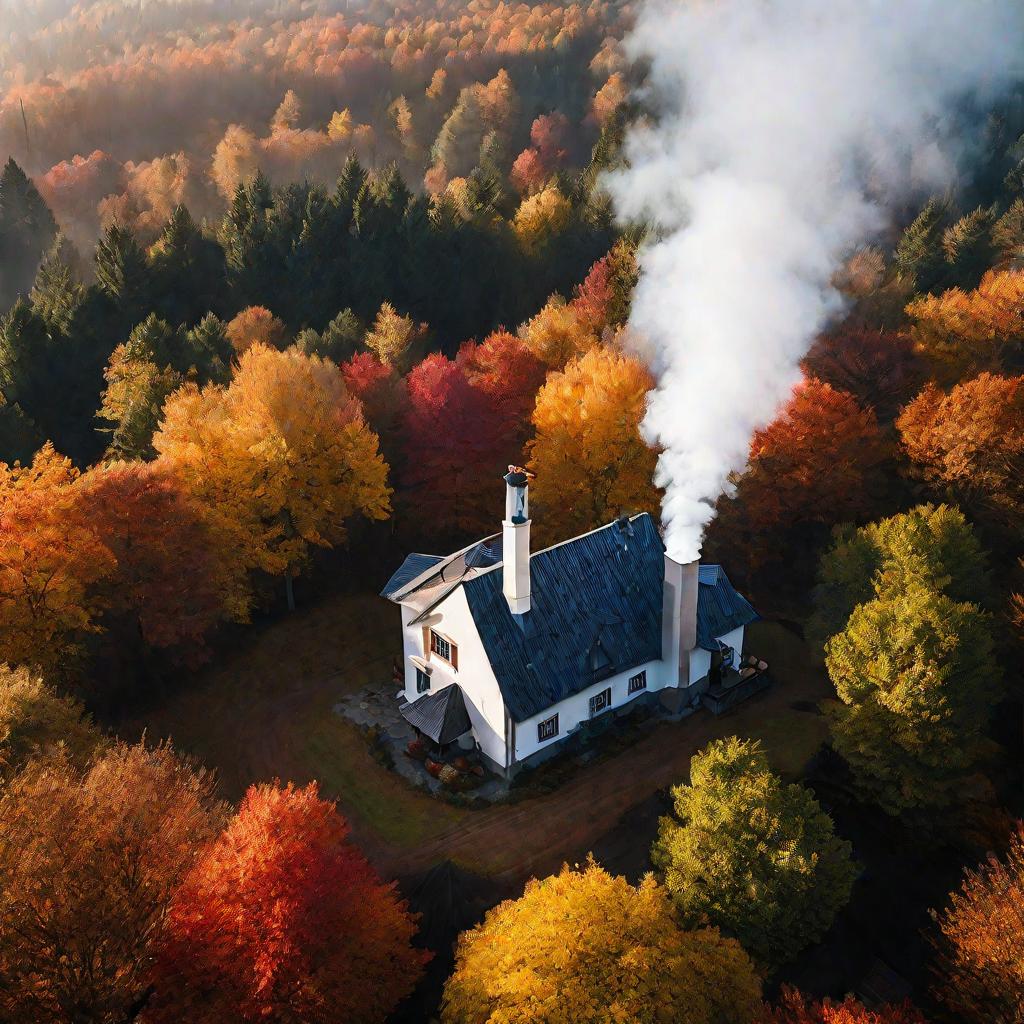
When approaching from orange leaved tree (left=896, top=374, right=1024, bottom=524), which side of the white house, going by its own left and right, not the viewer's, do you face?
back

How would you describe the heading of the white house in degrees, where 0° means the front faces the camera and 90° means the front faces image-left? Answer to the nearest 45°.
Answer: approximately 45°

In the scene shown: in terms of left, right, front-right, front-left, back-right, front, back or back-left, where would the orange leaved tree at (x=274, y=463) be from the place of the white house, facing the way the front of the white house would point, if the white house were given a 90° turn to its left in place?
back

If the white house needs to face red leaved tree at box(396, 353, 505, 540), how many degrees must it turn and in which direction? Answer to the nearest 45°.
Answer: approximately 135° to its right

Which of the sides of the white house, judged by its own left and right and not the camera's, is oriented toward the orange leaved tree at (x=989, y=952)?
left

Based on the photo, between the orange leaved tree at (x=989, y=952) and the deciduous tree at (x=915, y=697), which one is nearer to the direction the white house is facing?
the orange leaved tree

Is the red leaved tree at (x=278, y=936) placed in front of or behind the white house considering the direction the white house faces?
in front

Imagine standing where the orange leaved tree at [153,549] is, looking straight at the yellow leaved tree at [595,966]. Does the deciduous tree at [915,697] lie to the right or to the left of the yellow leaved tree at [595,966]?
left

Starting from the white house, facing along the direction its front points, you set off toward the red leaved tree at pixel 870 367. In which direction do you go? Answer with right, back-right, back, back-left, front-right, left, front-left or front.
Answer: back

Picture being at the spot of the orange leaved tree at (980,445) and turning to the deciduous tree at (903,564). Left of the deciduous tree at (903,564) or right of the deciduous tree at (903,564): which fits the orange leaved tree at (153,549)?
right

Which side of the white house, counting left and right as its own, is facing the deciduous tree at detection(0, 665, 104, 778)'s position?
front

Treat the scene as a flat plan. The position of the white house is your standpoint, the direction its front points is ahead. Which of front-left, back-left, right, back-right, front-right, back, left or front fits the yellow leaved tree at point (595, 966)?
front-left
